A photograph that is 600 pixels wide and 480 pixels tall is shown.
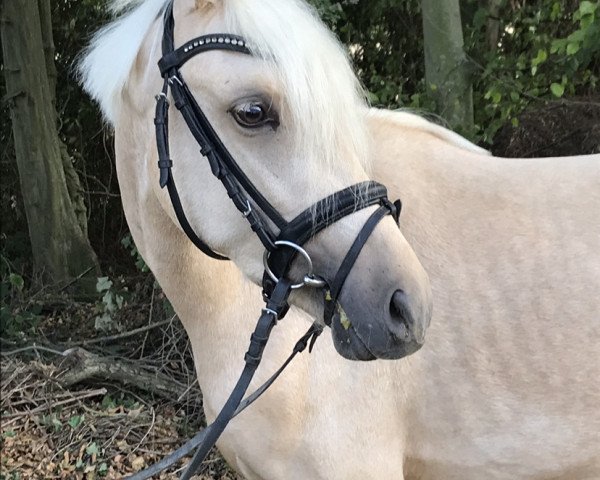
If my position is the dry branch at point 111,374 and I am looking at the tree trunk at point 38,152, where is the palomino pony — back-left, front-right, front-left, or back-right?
back-right

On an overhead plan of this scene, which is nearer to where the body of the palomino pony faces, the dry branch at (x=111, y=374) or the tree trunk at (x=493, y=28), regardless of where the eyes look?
the dry branch

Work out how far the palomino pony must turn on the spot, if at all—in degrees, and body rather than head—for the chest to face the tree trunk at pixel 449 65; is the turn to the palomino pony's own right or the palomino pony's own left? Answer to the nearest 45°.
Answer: approximately 90° to the palomino pony's own right

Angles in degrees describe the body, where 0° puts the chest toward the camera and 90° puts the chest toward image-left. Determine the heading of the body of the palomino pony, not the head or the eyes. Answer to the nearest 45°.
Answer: approximately 90°

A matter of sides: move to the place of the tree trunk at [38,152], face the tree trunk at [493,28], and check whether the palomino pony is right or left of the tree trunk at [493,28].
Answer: right
